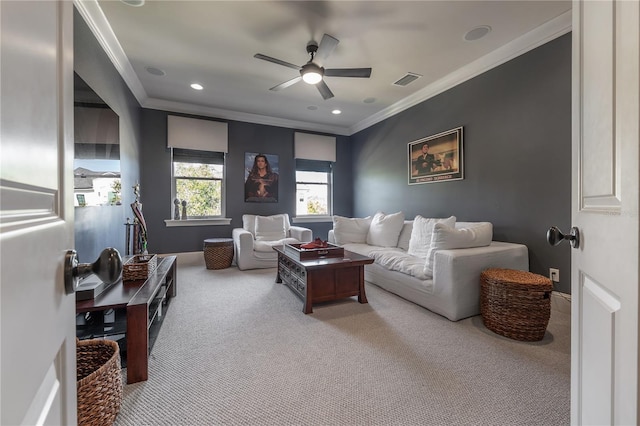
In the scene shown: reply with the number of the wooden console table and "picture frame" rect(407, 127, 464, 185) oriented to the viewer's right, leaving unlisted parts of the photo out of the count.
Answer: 1

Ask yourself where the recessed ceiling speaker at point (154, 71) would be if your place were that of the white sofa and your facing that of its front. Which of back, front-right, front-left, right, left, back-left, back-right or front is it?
front-right

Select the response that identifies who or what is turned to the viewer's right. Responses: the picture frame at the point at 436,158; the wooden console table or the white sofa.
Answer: the wooden console table

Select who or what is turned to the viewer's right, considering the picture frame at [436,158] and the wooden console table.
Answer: the wooden console table

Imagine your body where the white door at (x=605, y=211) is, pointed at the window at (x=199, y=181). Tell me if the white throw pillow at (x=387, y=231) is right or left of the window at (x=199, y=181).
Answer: right

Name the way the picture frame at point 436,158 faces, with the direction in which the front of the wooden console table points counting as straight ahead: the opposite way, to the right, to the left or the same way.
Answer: the opposite way

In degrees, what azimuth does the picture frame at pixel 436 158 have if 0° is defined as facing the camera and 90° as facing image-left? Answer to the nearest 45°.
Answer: approximately 45°

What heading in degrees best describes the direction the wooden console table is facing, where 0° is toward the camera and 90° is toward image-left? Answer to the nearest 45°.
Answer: approximately 270°
